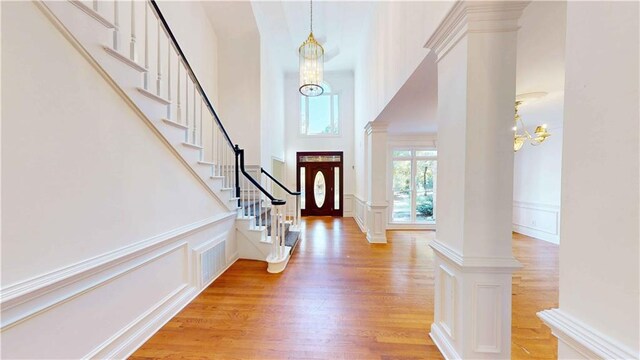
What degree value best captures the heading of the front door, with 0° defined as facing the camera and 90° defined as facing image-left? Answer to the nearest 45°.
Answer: approximately 0°

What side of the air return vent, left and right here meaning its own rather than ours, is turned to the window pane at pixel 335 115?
left

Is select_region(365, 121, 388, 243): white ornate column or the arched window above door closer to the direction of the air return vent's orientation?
the white ornate column

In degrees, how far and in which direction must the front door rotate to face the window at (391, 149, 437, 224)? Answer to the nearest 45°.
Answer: approximately 45° to its left

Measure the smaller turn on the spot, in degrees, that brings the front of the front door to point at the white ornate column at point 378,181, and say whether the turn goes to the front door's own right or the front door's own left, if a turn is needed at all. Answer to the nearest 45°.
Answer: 0° — it already faces it

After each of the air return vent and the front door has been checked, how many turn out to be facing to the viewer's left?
0

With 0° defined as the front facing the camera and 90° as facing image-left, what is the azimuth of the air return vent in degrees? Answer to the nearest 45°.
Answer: approximately 315°

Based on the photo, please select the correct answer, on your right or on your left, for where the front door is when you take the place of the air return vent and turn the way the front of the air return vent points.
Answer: on your left

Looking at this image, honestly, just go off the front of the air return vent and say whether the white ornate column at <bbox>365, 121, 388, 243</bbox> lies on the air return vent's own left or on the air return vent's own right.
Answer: on the air return vent's own left

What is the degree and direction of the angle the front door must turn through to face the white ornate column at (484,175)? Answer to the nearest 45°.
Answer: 0° — it already faces it

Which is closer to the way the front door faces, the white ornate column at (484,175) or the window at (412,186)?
the white ornate column

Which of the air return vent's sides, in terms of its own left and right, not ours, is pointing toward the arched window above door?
left

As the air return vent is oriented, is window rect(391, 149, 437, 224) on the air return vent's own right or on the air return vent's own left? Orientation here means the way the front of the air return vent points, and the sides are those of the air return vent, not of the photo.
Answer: on the air return vent's own left
